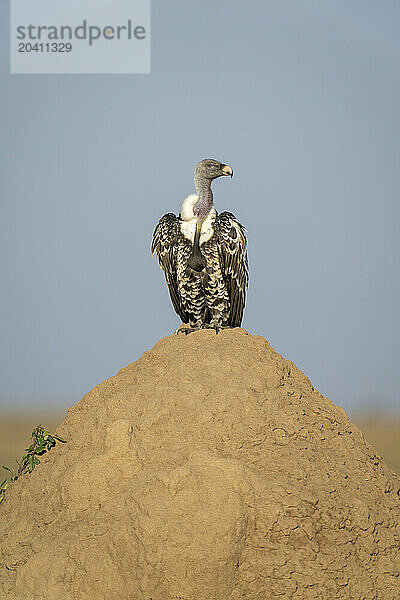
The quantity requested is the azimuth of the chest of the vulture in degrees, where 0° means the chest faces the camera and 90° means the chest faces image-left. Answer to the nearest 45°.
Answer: approximately 0°
